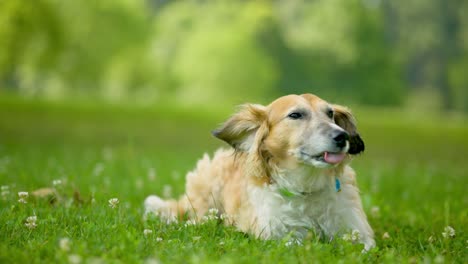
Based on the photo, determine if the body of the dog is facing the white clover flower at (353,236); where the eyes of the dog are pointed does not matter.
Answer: yes

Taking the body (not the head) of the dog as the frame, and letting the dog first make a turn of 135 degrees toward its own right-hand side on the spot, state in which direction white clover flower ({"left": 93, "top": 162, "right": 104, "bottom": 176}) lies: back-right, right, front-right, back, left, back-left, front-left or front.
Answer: front-right

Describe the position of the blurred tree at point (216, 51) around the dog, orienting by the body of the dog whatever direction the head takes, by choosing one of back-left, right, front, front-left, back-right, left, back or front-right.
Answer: back-left

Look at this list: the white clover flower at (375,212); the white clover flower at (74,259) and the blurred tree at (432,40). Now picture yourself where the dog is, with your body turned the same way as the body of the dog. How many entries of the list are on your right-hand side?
1

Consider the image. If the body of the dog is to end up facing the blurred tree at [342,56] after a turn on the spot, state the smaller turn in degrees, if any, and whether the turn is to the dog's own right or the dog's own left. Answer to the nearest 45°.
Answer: approximately 135° to the dog's own left

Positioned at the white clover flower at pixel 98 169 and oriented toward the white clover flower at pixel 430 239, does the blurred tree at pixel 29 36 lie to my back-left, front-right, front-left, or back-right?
back-left

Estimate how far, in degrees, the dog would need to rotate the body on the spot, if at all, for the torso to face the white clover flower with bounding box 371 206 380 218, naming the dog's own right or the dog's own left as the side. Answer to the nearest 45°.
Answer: approximately 90° to the dog's own left

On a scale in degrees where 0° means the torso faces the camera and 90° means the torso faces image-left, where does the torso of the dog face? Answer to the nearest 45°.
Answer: approximately 315°

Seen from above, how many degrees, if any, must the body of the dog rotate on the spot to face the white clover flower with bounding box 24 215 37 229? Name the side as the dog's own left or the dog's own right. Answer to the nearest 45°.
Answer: approximately 135° to the dog's own right

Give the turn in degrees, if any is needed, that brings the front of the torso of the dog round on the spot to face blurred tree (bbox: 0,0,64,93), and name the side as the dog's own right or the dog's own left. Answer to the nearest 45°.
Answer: approximately 180°

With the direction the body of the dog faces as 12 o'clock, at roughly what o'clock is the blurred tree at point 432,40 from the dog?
The blurred tree is roughly at 8 o'clock from the dog.

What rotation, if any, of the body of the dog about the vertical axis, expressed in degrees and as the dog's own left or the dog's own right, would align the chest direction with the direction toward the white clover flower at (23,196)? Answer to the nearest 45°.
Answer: approximately 135° to the dog's own right
